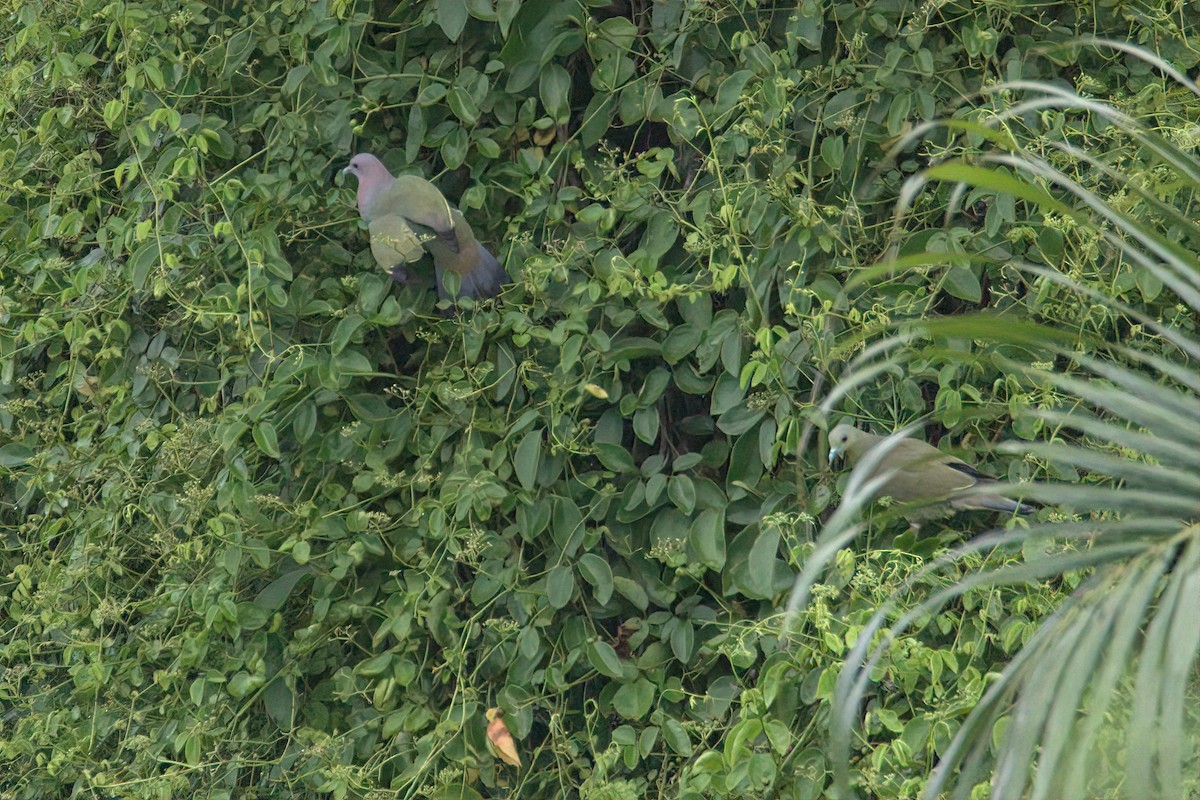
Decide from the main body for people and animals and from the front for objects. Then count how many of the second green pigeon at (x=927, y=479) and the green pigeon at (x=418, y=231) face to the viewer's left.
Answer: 2

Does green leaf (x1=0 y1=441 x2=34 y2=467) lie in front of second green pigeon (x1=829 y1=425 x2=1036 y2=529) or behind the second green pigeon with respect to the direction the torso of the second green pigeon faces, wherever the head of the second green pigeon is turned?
in front

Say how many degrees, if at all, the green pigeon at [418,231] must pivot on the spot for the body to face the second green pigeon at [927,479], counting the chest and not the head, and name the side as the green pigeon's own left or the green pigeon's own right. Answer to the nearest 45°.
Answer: approximately 135° to the green pigeon's own left

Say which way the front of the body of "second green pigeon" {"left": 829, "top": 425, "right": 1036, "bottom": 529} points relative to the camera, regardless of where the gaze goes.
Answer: to the viewer's left

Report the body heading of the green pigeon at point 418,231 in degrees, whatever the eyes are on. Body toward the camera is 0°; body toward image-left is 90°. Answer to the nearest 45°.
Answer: approximately 90°
